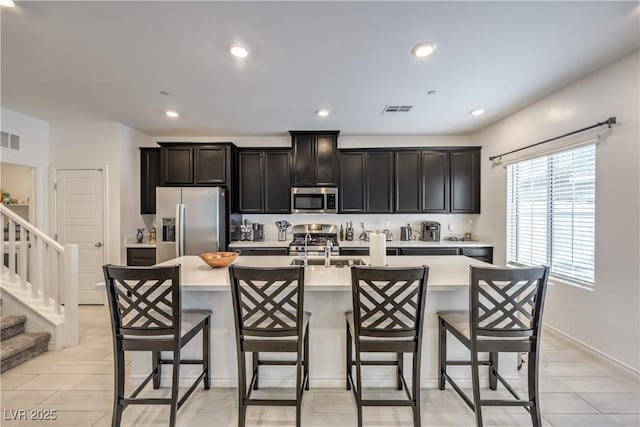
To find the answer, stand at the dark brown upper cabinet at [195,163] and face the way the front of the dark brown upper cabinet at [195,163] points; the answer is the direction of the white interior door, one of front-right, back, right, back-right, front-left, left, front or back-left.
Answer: right

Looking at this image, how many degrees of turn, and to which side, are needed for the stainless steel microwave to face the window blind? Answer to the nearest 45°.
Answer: approximately 45° to its left

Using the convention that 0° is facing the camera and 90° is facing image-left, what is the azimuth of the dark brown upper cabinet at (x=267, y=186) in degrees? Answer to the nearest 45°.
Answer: approximately 0°

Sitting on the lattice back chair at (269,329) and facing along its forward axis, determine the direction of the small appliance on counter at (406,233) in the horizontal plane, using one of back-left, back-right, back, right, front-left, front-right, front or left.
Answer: front-right

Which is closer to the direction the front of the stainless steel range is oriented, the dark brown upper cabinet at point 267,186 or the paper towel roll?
the paper towel roll

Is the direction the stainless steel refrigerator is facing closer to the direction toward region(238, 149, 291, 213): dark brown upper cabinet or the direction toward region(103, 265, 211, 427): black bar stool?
the black bar stool

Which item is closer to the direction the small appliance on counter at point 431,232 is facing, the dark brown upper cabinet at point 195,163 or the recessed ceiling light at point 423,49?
the recessed ceiling light

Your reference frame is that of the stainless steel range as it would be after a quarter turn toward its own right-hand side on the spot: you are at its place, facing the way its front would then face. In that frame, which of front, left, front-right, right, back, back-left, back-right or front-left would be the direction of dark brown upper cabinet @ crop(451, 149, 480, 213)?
back

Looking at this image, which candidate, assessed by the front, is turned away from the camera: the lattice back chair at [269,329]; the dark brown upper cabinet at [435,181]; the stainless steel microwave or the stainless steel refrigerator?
the lattice back chair

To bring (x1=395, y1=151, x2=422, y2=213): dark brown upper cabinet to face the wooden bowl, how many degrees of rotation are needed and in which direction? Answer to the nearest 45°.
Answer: approximately 45° to its right

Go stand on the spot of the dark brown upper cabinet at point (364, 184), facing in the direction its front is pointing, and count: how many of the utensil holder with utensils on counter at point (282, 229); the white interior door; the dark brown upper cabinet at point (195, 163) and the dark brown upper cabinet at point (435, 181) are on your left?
1

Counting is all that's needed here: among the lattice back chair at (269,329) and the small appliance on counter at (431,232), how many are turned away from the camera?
1

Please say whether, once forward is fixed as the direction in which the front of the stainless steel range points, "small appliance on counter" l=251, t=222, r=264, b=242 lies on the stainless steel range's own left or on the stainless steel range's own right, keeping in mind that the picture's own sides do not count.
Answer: on the stainless steel range's own right

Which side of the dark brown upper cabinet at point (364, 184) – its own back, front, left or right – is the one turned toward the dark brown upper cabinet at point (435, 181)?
left

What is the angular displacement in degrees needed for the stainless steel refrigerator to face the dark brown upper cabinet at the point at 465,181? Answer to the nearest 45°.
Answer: approximately 90° to its left
